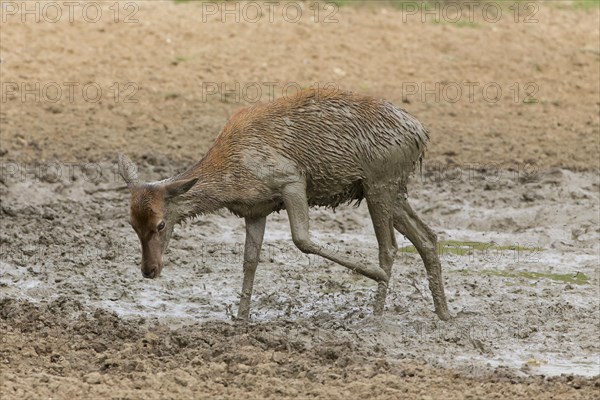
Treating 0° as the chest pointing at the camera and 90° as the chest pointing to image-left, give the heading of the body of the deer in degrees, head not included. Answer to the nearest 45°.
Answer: approximately 90°
